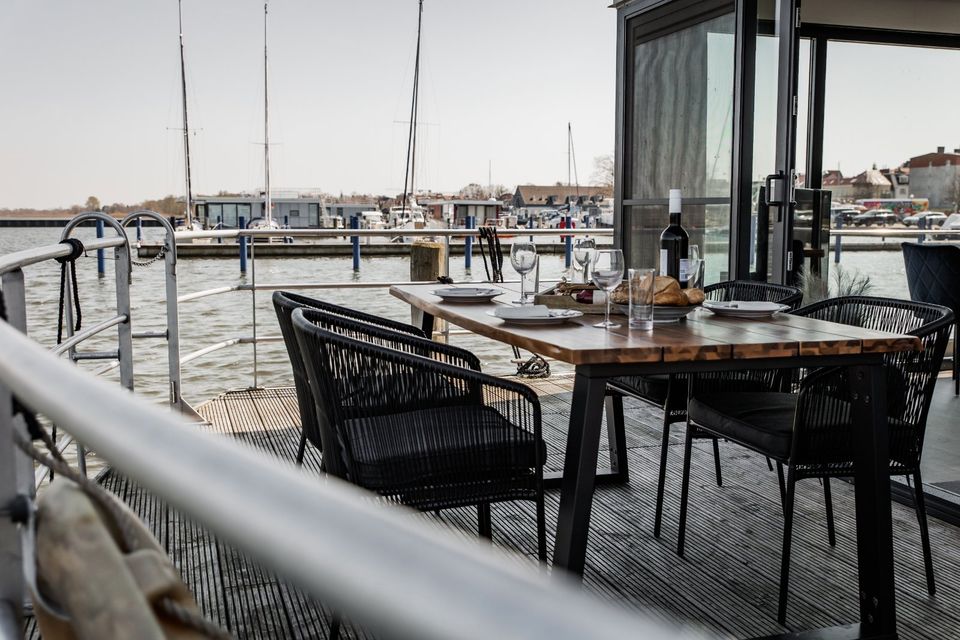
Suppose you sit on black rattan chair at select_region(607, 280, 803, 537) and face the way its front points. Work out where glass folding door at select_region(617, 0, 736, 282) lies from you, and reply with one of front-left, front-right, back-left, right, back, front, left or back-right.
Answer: back-right

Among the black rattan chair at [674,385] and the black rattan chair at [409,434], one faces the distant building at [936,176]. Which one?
the black rattan chair at [409,434]

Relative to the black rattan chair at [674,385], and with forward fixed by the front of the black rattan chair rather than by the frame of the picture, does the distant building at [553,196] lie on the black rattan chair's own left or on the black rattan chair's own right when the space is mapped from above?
on the black rattan chair's own right

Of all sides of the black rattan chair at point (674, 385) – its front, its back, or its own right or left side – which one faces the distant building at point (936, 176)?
back

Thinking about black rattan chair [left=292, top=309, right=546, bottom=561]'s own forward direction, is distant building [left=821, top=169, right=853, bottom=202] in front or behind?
in front

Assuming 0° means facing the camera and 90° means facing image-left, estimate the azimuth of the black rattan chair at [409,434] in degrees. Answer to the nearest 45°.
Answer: approximately 225°

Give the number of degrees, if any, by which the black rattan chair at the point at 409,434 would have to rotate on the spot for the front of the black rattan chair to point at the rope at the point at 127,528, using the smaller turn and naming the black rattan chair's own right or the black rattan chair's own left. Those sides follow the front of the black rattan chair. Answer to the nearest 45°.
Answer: approximately 135° to the black rattan chair's own right

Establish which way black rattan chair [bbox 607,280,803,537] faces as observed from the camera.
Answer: facing the viewer and to the left of the viewer

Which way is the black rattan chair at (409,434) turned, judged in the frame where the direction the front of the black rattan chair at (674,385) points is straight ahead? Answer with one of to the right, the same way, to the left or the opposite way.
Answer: the opposite way

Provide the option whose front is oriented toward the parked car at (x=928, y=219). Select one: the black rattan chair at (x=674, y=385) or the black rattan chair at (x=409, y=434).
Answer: the black rattan chair at (x=409, y=434)

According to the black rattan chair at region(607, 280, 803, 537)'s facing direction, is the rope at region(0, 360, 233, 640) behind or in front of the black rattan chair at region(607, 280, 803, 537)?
in front

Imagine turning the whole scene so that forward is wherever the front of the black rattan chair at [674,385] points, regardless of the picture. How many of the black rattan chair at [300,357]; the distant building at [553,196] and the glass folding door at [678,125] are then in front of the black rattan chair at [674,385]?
1
